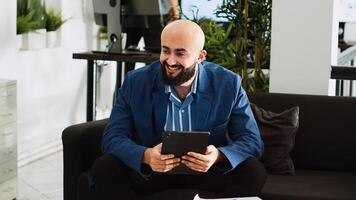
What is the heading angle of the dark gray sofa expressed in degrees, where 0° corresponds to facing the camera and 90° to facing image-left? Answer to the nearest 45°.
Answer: approximately 0°

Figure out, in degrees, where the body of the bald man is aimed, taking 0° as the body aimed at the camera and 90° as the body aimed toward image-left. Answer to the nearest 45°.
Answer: approximately 0°

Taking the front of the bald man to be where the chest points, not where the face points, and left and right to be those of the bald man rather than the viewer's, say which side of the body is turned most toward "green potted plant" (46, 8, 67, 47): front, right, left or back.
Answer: back

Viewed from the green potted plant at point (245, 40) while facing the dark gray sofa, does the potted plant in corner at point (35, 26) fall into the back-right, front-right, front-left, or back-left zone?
back-right

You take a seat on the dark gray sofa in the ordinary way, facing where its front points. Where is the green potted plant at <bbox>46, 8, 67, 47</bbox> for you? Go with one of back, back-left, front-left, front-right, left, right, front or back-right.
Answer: back-right

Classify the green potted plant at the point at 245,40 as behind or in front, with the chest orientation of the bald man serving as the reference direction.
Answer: behind

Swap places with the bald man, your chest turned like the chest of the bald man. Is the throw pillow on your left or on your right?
on your left

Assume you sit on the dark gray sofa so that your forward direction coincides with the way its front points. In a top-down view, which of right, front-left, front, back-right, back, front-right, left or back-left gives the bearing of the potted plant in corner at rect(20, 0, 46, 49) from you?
back-right

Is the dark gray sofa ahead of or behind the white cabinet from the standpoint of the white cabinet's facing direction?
ahead

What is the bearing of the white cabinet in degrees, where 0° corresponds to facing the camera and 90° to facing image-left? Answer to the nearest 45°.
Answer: approximately 315°

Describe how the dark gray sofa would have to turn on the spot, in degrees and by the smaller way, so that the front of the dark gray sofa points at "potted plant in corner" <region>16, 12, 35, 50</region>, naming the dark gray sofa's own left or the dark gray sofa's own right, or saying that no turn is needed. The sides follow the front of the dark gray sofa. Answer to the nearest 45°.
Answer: approximately 135° to the dark gray sofa's own right

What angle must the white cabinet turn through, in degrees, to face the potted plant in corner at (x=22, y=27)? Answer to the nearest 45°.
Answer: approximately 135° to its left
